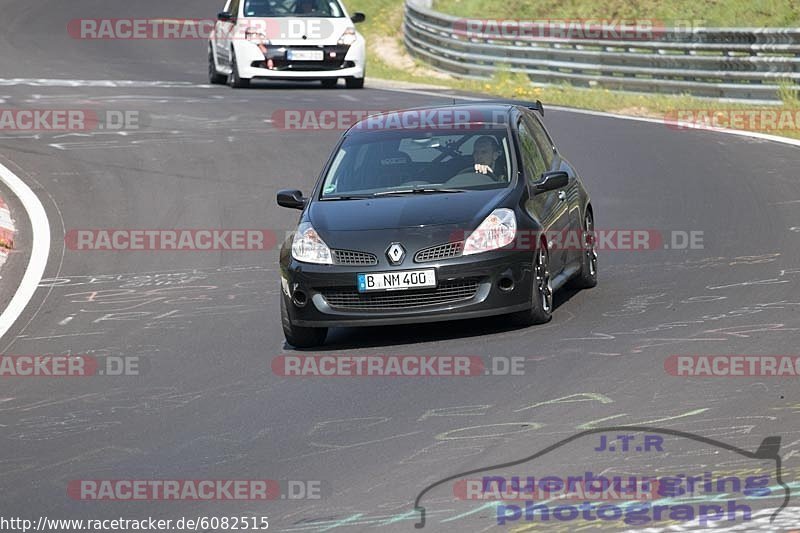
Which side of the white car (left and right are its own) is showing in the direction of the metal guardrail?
left

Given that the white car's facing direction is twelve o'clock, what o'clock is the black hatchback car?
The black hatchback car is roughly at 12 o'clock from the white car.

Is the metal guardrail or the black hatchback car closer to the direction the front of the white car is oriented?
the black hatchback car

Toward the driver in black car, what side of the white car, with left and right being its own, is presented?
front

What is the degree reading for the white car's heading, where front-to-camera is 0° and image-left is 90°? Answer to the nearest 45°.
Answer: approximately 0°

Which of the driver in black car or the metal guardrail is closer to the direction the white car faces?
the driver in black car
